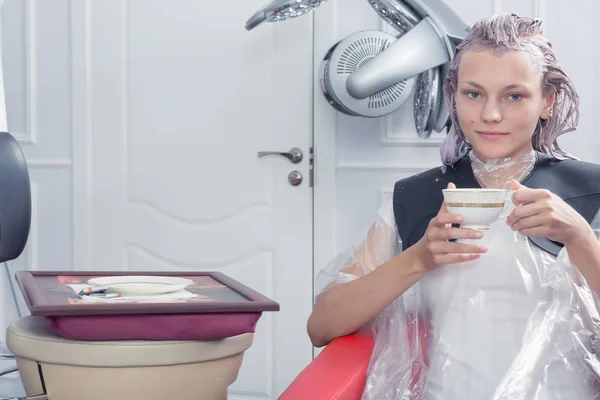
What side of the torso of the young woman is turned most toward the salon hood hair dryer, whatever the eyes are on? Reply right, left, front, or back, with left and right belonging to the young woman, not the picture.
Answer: back

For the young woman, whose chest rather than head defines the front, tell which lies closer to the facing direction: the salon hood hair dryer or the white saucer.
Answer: the white saucer

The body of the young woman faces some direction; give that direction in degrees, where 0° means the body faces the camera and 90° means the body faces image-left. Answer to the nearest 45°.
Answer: approximately 0°

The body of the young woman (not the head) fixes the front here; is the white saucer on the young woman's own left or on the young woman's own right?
on the young woman's own right

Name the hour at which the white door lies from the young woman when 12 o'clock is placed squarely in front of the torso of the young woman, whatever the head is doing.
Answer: The white door is roughly at 5 o'clock from the young woman.
